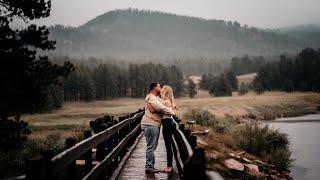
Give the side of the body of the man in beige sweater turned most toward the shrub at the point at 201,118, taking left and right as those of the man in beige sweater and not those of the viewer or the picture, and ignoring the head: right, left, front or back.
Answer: left

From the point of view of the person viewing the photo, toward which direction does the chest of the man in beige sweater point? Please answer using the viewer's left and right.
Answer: facing to the right of the viewer

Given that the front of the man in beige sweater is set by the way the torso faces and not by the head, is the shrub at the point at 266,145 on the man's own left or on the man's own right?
on the man's own left
